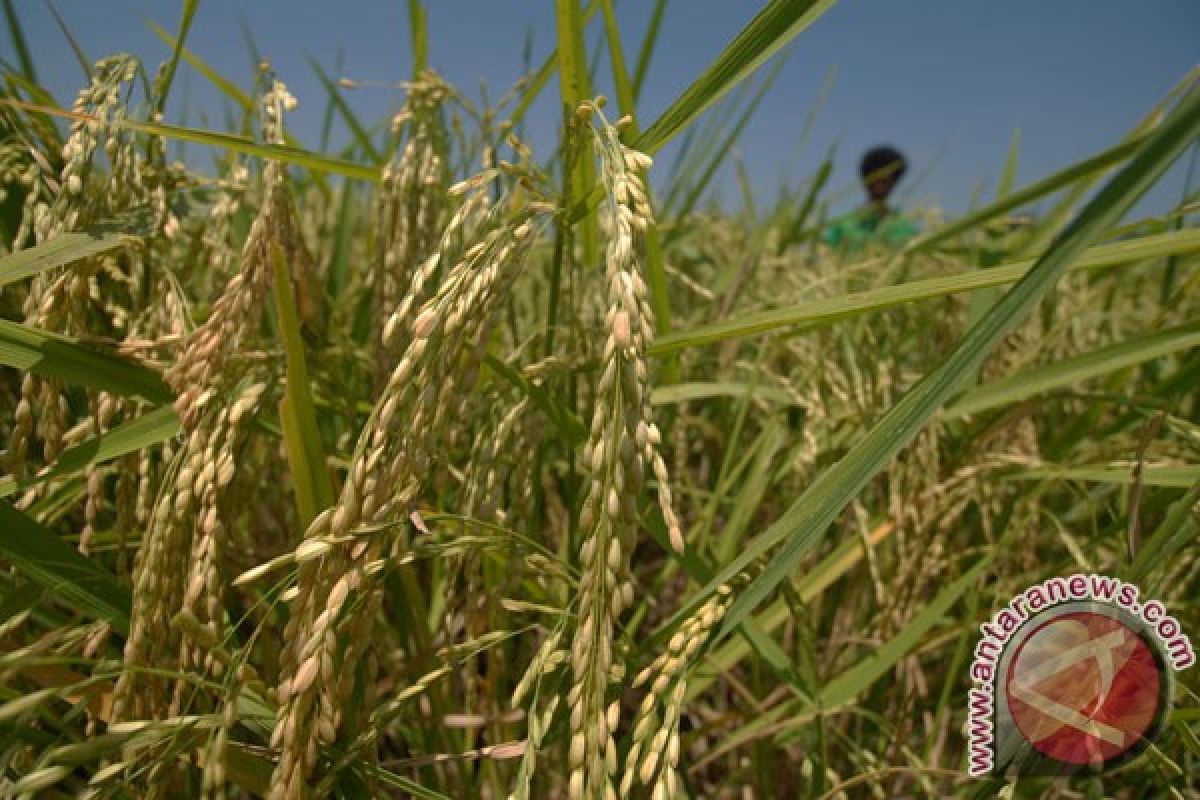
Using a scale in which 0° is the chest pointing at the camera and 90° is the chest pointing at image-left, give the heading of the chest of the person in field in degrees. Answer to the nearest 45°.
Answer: approximately 0°
